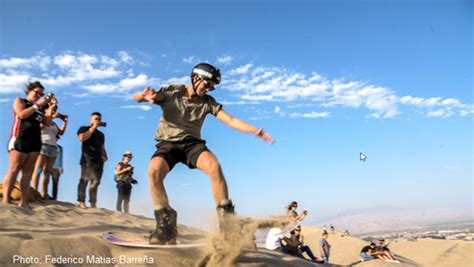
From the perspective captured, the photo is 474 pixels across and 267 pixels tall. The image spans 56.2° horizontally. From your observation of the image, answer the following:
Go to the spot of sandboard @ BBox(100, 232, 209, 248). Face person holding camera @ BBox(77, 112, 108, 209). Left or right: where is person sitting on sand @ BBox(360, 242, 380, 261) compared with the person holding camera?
right

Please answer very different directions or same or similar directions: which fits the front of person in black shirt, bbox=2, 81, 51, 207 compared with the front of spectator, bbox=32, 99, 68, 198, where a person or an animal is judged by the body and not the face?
same or similar directions

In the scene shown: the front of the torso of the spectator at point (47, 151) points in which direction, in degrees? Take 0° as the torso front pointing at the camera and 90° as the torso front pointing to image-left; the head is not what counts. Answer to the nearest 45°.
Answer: approximately 315°

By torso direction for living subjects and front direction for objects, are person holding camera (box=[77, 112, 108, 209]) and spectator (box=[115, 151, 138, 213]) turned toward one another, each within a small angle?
no

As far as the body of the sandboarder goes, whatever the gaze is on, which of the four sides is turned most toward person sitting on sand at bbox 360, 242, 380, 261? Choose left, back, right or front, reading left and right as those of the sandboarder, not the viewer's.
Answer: back

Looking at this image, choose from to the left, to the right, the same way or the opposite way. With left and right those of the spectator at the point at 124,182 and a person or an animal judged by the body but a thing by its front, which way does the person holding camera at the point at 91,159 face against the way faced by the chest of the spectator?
the same way

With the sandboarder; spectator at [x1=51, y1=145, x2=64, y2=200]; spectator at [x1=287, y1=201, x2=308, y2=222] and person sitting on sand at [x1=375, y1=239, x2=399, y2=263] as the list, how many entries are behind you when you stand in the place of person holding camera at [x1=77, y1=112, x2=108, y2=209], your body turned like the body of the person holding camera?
1

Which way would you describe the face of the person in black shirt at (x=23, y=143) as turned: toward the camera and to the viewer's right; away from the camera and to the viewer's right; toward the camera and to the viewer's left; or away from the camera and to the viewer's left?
toward the camera and to the viewer's right

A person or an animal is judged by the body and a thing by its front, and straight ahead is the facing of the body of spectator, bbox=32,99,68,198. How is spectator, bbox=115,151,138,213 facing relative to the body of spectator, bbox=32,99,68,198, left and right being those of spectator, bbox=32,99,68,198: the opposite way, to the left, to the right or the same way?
the same way

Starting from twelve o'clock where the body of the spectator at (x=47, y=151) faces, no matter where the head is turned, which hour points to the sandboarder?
The sandboarder is roughly at 1 o'clock from the spectator.

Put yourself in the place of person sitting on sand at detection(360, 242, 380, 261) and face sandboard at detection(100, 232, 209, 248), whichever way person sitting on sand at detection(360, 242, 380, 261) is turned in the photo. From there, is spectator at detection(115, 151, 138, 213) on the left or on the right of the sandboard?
right

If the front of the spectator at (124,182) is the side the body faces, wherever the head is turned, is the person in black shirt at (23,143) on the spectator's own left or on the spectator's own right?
on the spectator's own right

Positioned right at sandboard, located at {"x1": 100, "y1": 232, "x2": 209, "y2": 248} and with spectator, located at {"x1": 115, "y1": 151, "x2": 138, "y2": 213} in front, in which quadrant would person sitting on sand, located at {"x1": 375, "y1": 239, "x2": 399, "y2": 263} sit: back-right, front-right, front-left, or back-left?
front-right

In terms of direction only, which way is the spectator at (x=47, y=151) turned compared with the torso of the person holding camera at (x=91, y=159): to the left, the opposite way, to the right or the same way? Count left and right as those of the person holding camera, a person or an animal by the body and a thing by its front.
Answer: the same way

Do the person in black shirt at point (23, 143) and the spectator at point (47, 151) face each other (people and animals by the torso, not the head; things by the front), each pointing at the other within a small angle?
no
